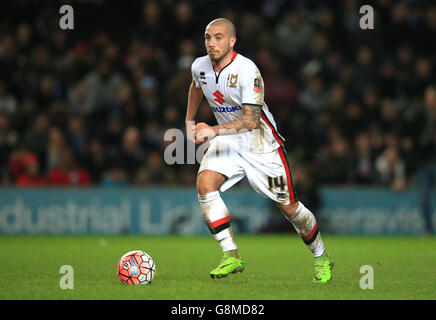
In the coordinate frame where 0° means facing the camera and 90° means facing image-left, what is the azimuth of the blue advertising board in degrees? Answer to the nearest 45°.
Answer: approximately 0°

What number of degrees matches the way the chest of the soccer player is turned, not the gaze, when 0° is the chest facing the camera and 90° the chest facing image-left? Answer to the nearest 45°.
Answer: approximately 45°

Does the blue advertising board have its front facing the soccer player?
yes

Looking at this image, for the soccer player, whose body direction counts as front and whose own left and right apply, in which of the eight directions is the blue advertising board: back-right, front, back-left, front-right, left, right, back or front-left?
back-right
